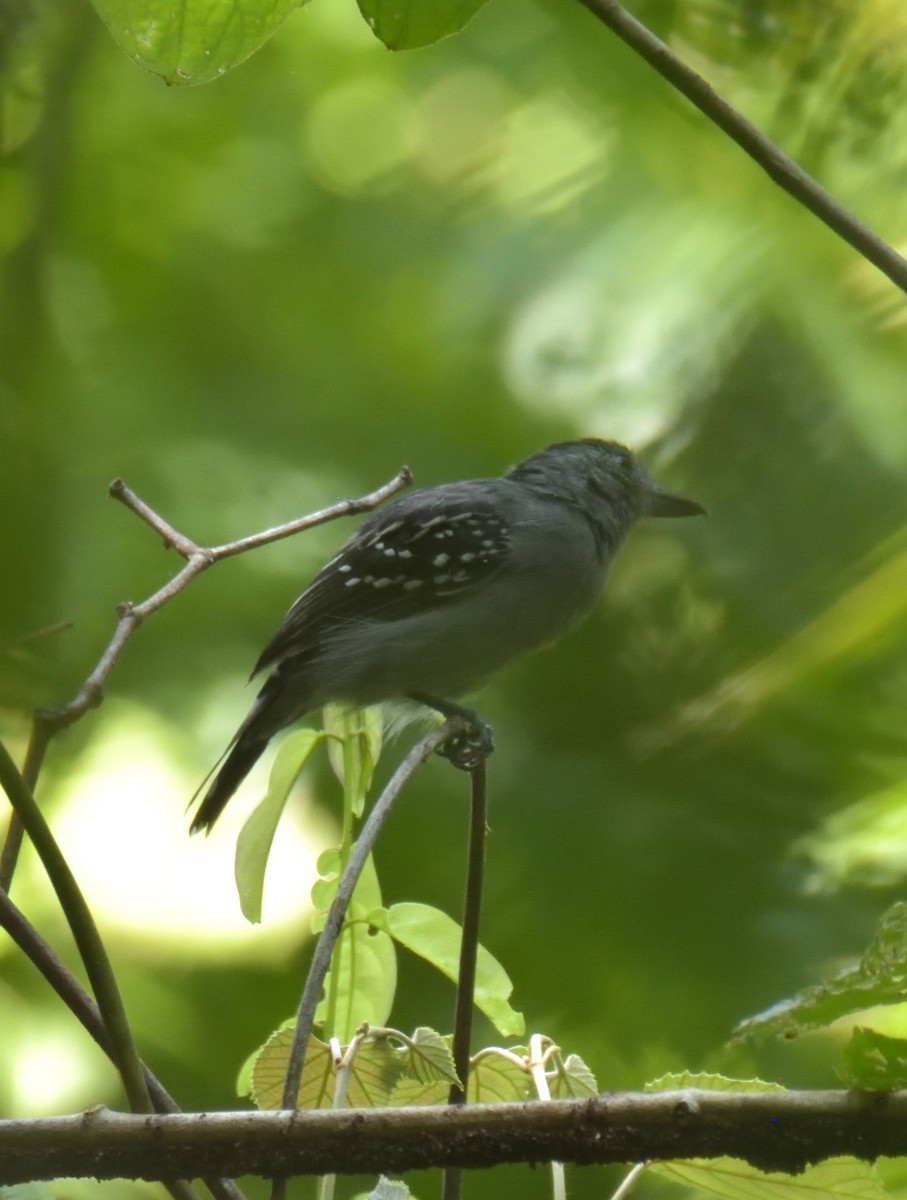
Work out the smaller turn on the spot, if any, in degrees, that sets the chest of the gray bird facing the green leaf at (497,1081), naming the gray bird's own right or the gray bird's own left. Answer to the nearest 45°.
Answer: approximately 90° to the gray bird's own right

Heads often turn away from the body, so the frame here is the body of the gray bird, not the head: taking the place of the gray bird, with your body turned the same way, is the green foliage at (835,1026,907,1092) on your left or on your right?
on your right

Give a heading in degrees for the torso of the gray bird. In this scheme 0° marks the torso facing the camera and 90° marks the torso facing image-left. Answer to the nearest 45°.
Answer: approximately 270°

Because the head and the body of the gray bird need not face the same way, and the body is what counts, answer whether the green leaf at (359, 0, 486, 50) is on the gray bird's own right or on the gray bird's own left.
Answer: on the gray bird's own right

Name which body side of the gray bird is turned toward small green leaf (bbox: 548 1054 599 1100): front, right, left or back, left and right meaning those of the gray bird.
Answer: right
